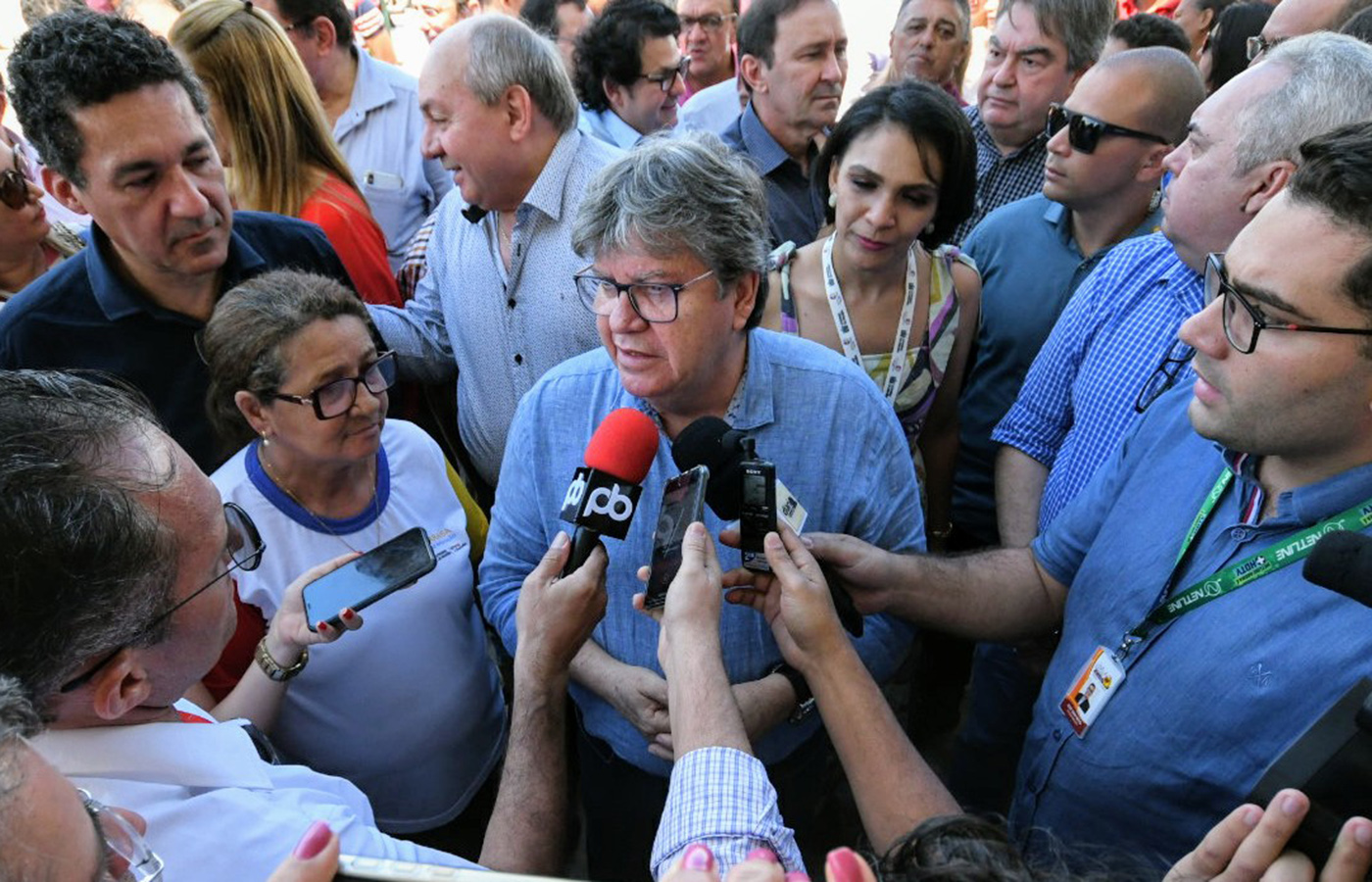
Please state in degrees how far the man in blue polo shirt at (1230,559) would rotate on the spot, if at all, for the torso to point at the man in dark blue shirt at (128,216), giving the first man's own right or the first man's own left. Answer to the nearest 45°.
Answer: approximately 45° to the first man's own right

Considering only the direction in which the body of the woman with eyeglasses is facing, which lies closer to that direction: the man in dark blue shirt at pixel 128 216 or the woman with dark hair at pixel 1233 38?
the woman with dark hair

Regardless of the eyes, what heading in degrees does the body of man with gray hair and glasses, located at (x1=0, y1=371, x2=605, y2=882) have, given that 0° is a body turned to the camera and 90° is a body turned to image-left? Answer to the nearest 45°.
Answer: approximately 225°

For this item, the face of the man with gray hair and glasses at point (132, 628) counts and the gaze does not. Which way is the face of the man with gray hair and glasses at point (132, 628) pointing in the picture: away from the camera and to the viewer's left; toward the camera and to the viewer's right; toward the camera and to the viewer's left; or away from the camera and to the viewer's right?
away from the camera and to the viewer's right

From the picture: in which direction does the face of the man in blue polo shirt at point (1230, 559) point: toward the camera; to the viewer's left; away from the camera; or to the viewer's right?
to the viewer's left

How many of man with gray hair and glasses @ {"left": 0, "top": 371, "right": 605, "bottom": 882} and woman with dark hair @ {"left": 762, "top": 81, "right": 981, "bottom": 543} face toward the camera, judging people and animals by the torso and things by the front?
1

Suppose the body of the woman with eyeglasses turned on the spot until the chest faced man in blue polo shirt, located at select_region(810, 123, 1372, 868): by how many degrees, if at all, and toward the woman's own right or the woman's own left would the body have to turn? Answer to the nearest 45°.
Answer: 0° — they already face them

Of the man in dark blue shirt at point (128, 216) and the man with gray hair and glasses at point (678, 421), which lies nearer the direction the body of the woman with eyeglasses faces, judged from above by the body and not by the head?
the man with gray hair and glasses
